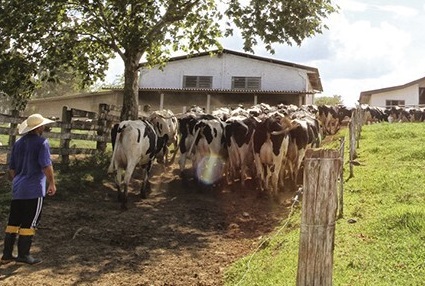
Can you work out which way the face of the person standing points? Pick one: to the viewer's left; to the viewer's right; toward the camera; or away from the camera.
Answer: to the viewer's right

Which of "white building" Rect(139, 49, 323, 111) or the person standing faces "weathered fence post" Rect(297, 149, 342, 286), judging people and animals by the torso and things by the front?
the white building

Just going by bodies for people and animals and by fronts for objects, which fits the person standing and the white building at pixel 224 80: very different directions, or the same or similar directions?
very different directions

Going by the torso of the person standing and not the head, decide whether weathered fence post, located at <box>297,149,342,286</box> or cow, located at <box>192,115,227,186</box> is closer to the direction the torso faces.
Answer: the cow

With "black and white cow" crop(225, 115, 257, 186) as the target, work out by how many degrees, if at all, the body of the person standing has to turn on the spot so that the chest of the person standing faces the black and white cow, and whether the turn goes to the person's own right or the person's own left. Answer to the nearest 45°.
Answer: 0° — they already face it
